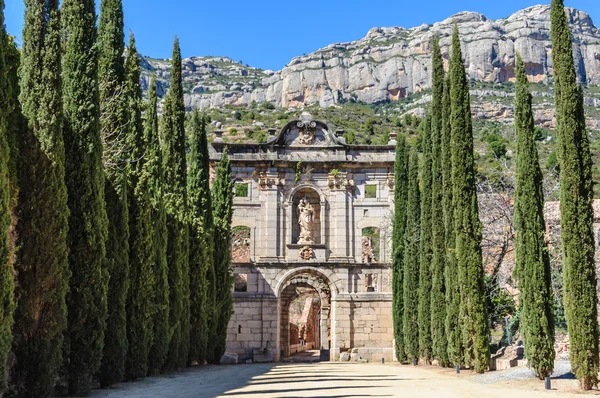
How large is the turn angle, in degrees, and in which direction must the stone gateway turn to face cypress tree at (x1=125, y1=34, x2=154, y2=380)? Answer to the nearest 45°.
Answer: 0° — it already faces it

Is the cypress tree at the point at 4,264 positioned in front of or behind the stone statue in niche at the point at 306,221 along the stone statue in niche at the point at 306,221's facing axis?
in front

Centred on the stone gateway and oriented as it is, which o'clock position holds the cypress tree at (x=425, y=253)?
The cypress tree is roughly at 11 o'clock from the stone gateway.

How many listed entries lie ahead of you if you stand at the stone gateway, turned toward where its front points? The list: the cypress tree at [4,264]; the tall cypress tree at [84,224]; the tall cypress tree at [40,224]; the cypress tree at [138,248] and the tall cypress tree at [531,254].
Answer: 5

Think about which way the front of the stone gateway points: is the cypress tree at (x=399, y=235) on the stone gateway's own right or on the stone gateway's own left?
on the stone gateway's own left

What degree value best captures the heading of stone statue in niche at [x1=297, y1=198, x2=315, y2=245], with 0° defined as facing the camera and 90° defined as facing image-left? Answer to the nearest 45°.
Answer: approximately 0°

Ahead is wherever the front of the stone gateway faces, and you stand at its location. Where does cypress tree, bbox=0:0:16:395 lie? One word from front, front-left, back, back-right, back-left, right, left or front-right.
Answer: front

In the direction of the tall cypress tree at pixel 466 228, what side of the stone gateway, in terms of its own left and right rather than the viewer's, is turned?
front

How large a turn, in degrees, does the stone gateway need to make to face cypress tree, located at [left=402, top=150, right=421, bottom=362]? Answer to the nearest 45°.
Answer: approximately 45° to its left

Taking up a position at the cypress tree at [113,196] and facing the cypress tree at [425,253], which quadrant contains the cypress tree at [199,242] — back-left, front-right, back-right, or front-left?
front-left

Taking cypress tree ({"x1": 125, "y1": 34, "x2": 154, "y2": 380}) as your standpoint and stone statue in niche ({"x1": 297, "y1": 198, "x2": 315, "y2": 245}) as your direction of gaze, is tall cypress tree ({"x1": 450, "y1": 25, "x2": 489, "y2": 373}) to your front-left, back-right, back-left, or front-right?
front-right

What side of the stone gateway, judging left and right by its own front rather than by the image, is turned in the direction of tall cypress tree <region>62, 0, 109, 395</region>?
front

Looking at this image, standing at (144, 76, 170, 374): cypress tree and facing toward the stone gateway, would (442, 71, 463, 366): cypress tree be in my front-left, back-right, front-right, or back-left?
front-right

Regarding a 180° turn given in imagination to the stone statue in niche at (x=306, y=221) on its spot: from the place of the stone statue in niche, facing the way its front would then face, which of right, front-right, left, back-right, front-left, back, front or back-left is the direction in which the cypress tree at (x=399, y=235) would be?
back-right

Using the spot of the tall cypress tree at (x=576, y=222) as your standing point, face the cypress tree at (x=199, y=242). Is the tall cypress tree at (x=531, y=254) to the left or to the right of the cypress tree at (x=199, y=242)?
right

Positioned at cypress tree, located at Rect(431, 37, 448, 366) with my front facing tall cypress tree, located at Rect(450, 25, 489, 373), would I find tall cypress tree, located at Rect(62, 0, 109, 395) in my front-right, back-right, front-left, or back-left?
front-right

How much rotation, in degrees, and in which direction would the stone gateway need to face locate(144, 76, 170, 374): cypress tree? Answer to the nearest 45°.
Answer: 0° — it already faces it

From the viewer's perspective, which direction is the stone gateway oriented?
toward the camera
